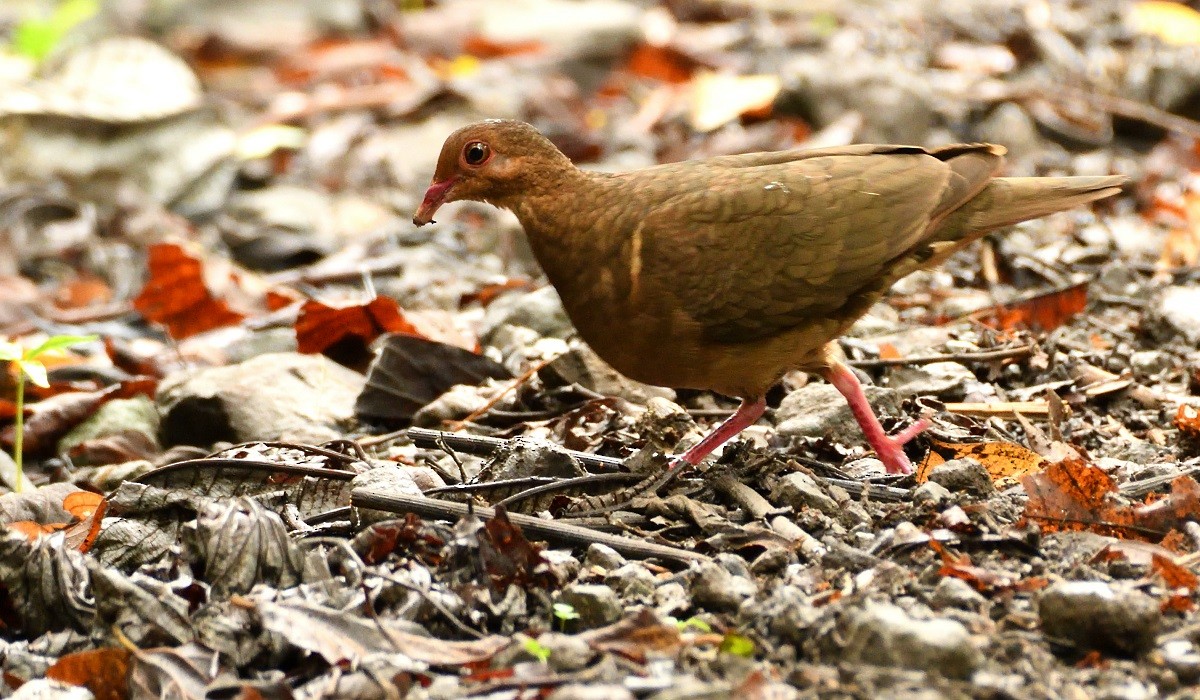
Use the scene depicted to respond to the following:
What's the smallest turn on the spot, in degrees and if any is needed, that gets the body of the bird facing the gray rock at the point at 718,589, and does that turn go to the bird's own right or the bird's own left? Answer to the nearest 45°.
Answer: approximately 90° to the bird's own left

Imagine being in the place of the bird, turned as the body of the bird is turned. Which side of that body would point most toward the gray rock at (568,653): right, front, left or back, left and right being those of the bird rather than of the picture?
left

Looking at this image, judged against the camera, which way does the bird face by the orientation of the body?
to the viewer's left

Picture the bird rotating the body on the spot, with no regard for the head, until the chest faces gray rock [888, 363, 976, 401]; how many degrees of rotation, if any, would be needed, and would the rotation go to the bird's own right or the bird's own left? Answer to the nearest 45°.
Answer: approximately 135° to the bird's own right

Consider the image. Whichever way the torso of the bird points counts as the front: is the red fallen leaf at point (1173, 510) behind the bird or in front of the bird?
behind

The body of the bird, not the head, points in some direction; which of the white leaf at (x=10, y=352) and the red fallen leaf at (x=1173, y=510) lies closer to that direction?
the white leaf

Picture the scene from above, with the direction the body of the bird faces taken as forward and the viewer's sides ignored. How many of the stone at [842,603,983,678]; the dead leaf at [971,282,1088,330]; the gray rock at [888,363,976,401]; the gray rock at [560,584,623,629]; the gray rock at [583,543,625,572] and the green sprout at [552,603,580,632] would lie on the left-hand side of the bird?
4

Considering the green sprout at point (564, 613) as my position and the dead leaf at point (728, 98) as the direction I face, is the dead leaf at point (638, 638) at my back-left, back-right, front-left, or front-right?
back-right

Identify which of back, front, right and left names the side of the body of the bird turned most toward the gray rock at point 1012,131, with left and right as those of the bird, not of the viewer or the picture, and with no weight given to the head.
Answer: right

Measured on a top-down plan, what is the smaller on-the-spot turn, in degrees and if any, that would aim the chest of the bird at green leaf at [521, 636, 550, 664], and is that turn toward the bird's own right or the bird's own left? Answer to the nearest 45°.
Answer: approximately 90° to the bird's own left

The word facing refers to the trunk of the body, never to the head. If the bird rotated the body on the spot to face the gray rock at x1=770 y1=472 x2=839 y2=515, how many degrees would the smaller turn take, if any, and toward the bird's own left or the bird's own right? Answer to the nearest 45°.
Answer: approximately 90° to the bird's own left

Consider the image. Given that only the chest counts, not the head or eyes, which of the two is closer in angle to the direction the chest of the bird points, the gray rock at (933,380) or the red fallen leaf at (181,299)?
the red fallen leaf
